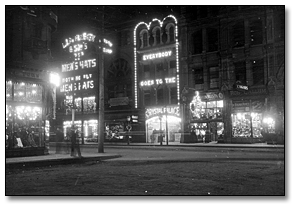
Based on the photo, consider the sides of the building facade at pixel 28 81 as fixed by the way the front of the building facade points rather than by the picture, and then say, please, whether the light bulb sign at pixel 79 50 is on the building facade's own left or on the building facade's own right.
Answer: on the building facade's own left

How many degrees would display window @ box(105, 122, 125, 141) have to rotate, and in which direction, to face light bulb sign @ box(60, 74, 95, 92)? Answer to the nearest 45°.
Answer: approximately 135° to its right

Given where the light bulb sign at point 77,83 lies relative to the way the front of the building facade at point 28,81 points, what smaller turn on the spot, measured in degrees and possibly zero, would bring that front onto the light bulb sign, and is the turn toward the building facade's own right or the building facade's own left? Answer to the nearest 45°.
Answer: approximately 135° to the building facade's own left

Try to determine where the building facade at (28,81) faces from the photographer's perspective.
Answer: facing the viewer and to the right of the viewer

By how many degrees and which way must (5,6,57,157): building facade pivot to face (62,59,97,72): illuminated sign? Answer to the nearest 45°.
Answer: approximately 135° to its left

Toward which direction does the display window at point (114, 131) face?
toward the camera

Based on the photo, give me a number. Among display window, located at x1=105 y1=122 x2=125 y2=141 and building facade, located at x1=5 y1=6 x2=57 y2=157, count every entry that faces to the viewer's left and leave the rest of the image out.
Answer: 0
